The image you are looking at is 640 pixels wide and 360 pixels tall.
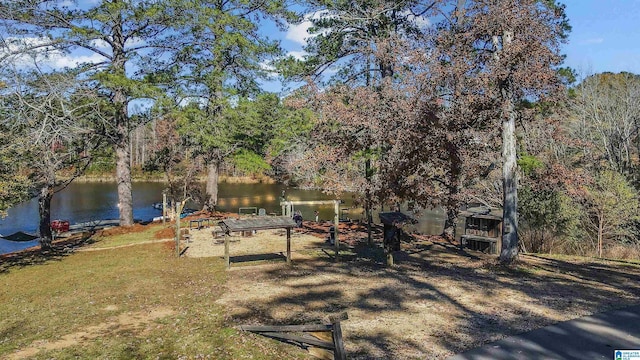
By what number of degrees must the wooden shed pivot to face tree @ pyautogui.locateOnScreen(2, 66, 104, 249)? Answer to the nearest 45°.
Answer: approximately 90° to its right

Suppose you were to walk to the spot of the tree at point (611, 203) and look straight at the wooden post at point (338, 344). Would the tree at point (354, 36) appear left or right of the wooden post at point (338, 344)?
right

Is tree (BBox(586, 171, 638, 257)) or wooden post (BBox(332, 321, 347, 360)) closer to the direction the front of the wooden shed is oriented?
the wooden post

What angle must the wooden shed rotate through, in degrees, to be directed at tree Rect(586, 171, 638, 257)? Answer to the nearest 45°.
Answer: approximately 90° to its left

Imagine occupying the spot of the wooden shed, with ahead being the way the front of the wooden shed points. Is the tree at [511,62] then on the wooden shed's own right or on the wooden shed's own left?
on the wooden shed's own left

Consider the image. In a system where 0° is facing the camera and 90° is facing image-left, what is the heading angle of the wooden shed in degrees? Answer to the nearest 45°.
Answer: approximately 45°
